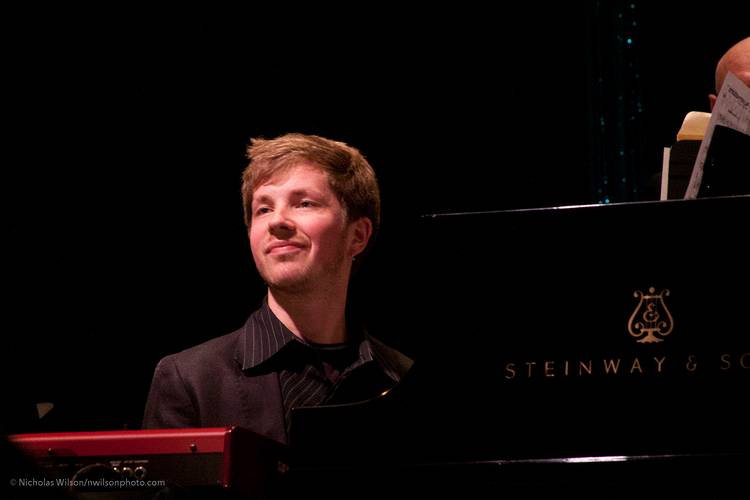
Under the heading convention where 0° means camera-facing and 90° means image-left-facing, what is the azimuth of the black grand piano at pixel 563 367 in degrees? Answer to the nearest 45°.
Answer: approximately 90°

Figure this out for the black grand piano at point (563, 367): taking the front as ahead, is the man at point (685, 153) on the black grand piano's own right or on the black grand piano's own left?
on the black grand piano's own right

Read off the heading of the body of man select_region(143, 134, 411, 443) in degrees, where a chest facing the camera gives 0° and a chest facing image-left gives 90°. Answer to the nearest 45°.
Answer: approximately 315°

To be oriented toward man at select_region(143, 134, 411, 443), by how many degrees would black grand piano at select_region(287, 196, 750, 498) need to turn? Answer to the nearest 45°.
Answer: approximately 45° to its right

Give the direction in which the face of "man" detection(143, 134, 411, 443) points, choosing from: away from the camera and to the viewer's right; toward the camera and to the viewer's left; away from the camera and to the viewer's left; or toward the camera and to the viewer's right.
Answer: toward the camera and to the viewer's left

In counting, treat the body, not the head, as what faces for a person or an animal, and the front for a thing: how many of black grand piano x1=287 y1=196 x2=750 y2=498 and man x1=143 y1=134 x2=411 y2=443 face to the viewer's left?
1
